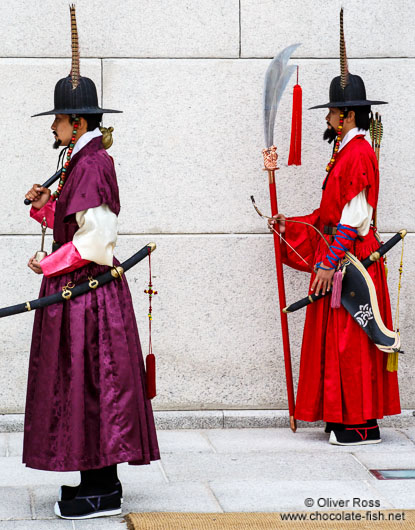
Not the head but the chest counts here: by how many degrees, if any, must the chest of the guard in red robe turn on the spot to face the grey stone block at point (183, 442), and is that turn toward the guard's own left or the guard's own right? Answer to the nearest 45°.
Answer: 0° — they already face it

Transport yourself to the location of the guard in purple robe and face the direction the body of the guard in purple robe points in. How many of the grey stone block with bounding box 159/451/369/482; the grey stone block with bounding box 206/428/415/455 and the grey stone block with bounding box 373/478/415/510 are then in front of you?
0

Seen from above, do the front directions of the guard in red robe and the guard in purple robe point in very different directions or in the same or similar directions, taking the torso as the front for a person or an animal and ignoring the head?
same or similar directions

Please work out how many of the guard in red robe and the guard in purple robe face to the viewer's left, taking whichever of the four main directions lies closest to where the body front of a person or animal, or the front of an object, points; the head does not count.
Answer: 2

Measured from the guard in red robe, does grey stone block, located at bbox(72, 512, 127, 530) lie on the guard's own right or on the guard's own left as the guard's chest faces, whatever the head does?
on the guard's own left

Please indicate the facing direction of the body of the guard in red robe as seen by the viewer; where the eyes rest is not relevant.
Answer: to the viewer's left

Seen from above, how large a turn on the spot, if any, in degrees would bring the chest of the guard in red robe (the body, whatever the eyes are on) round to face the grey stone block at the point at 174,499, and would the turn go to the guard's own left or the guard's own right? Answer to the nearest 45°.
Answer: approximately 45° to the guard's own left

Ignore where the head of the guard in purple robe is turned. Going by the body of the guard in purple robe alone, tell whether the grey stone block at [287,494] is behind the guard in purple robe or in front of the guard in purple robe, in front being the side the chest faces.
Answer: behind

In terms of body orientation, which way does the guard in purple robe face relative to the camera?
to the viewer's left

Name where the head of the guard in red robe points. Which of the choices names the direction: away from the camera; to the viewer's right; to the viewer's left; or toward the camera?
to the viewer's left
